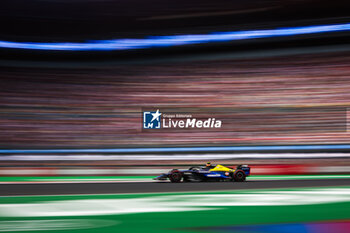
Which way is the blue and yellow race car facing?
to the viewer's left
